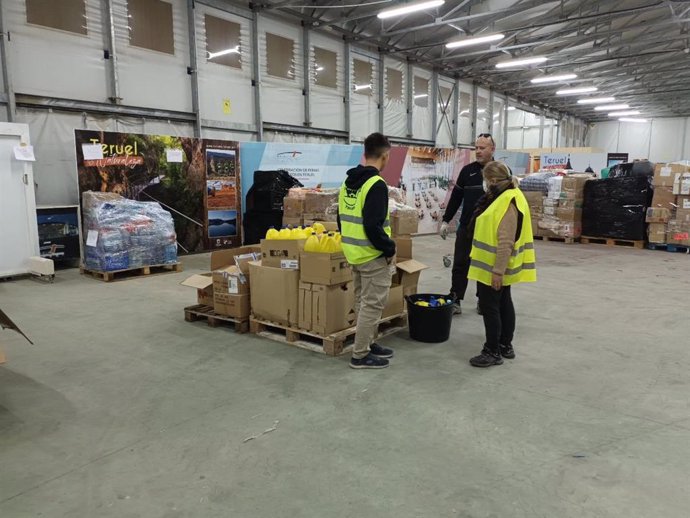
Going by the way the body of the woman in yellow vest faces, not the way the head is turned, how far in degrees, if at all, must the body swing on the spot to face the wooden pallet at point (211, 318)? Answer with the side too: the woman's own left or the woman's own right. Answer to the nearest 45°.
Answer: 0° — they already face it

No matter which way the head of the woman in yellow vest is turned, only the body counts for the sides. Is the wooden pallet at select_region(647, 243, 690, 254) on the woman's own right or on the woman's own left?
on the woman's own right

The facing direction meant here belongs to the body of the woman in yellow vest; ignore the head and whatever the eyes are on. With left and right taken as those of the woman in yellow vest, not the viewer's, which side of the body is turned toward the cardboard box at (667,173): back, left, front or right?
right

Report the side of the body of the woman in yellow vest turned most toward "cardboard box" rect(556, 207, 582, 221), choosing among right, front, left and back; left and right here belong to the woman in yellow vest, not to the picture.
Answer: right

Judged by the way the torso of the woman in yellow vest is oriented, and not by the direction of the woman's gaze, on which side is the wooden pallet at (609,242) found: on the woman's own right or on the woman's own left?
on the woman's own right

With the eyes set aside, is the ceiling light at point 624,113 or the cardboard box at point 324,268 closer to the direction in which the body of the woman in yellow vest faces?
the cardboard box

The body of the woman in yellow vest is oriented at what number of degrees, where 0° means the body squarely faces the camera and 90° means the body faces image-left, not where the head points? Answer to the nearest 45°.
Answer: approximately 90°

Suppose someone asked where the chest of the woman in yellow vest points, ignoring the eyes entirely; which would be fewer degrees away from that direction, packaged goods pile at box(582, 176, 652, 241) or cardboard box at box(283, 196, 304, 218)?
the cardboard box

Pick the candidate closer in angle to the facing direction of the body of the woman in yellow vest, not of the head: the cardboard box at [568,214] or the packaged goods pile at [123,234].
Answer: the packaged goods pile

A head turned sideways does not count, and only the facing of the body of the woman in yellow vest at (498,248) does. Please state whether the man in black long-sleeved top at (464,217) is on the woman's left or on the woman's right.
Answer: on the woman's right

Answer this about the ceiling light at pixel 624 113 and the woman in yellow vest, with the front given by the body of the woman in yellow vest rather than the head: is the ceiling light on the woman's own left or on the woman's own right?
on the woman's own right
